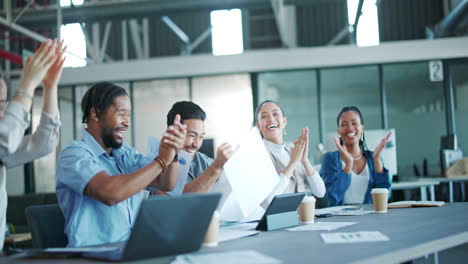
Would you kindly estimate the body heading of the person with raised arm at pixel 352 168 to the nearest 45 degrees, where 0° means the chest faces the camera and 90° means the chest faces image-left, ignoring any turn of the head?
approximately 0°

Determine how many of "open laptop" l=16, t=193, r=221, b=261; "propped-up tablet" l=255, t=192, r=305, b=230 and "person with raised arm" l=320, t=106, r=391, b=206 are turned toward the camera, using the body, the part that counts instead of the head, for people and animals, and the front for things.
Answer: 1

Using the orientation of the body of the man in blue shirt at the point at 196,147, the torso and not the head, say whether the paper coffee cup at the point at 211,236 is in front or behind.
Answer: in front

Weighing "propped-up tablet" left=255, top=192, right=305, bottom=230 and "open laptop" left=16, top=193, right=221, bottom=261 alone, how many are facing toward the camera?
0

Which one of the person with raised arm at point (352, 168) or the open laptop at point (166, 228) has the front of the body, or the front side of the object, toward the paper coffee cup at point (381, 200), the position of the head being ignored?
the person with raised arm

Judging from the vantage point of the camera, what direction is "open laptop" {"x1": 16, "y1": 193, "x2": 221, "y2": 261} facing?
facing away from the viewer and to the left of the viewer

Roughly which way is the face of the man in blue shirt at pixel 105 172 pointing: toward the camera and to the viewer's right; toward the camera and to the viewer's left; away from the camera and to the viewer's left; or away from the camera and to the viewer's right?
toward the camera and to the viewer's right

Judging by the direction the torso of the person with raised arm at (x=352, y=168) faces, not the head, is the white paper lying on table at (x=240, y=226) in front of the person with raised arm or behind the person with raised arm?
in front

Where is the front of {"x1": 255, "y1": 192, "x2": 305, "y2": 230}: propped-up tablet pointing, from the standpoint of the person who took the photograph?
facing away from the viewer and to the left of the viewer

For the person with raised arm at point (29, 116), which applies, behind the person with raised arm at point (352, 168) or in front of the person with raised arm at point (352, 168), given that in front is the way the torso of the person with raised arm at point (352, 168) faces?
in front
